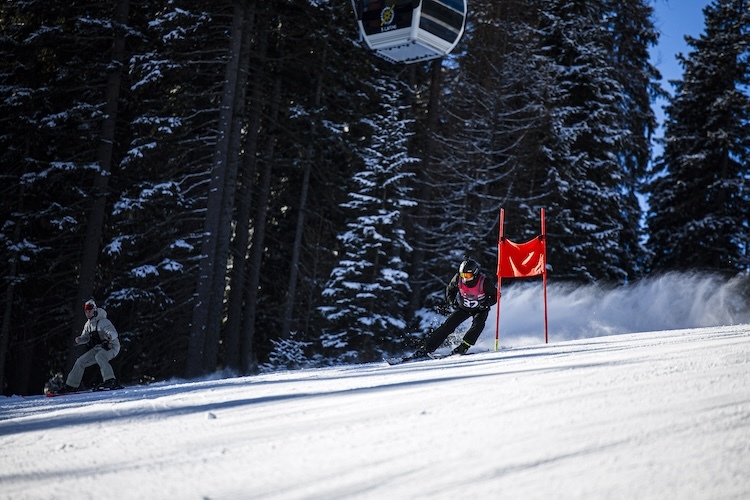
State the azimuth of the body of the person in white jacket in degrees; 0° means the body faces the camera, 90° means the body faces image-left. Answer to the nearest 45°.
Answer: approximately 45°

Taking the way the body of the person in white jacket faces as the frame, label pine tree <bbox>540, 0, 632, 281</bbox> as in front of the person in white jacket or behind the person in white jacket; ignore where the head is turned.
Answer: behind

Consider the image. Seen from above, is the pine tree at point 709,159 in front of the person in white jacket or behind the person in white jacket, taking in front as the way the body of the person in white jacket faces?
behind

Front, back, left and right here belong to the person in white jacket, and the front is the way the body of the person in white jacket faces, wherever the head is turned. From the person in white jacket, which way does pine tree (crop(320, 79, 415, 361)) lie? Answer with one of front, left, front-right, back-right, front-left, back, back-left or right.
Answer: back
